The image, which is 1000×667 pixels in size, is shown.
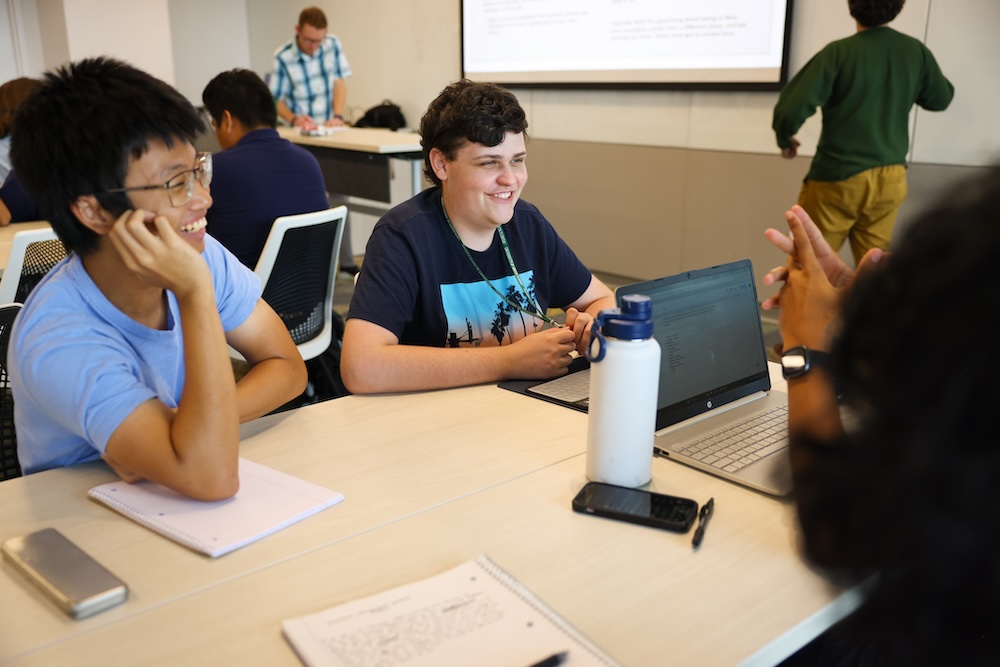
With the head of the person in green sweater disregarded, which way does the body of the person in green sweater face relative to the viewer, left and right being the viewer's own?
facing away from the viewer

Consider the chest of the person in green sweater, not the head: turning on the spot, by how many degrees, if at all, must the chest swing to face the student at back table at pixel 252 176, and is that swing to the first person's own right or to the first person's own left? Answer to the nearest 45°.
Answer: approximately 135° to the first person's own left

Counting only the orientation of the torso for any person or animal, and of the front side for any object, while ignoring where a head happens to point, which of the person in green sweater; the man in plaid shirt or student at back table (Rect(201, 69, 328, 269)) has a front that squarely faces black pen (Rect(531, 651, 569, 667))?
the man in plaid shirt

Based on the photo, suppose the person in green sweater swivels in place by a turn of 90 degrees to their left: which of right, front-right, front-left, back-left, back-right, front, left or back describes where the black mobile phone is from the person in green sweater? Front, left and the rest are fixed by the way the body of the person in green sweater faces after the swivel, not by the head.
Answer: left

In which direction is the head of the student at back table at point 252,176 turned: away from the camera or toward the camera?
away from the camera

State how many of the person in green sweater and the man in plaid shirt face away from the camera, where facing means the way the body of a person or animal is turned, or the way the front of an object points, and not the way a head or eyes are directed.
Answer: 1

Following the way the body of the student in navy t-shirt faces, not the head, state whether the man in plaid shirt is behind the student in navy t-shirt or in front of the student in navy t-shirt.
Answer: behind

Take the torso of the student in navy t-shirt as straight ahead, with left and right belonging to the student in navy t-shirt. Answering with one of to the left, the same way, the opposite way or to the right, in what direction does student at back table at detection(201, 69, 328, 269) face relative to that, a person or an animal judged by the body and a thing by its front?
the opposite way

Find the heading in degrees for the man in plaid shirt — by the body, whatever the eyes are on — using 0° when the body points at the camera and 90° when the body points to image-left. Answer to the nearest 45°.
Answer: approximately 0°

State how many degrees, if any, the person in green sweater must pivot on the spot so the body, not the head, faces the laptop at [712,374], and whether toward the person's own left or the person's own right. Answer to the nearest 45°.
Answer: approximately 180°

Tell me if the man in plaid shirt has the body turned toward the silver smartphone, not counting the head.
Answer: yes

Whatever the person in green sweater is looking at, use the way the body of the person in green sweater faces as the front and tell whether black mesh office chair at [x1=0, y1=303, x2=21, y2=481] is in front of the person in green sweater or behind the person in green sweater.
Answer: behind

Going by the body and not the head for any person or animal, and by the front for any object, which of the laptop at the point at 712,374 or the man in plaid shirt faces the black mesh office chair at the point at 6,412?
the man in plaid shirt

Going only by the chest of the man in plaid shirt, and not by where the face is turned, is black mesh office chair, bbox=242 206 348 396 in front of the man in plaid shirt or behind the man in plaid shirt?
in front

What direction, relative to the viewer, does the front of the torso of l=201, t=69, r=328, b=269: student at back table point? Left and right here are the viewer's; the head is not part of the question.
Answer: facing away from the viewer and to the left of the viewer
